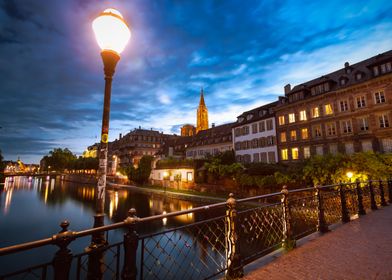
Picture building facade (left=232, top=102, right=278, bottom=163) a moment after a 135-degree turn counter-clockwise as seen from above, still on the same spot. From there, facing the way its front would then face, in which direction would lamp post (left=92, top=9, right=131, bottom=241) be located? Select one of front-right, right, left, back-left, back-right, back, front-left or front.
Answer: right

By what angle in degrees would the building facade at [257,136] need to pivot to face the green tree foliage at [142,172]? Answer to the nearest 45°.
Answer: approximately 45° to its right

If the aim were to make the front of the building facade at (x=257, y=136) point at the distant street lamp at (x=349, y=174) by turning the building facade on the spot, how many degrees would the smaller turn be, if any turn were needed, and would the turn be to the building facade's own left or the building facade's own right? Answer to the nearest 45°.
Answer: approximately 90° to the building facade's own left

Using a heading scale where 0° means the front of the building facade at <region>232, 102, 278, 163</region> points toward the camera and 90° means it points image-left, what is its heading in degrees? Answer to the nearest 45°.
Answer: approximately 45°
